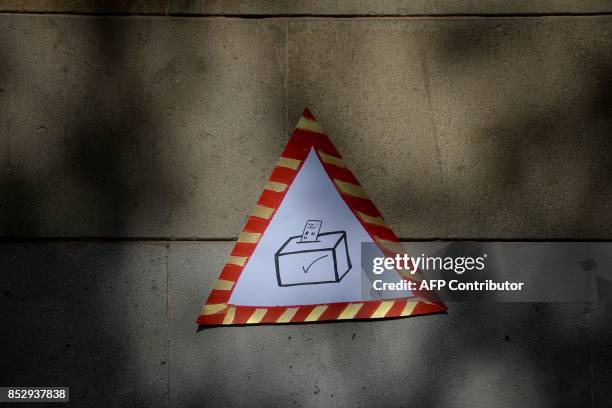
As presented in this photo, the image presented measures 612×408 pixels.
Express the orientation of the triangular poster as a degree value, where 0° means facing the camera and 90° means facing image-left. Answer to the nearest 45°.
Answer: approximately 0°
